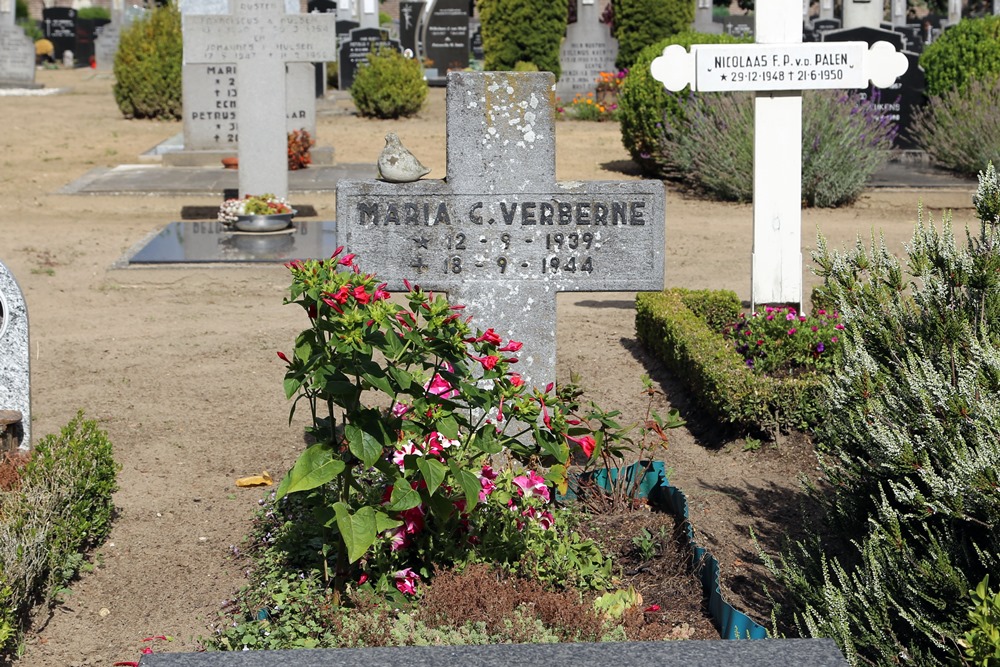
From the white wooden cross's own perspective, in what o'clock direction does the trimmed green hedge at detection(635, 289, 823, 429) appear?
The trimmed green hedge is roughly at 12 o'clock from the white wooden cross.

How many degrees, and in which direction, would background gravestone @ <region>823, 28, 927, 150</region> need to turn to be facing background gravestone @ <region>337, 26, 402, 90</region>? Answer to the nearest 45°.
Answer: approximately 135° to its right

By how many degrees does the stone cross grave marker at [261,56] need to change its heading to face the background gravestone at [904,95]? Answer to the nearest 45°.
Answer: approximately 135° to its left

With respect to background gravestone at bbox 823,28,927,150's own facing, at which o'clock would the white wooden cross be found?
The white wooden cross is roughly at 12 o'clock from the background gravestone.

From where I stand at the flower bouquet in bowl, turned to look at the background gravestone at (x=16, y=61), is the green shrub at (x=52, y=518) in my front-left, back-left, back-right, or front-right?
back-left

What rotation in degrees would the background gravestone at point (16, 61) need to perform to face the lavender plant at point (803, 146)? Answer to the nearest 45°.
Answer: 0° — it already faces it

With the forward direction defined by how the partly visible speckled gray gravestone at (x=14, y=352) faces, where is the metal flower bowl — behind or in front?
behind

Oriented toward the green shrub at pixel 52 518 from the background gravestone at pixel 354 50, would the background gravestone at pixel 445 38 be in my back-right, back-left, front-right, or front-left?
back-left

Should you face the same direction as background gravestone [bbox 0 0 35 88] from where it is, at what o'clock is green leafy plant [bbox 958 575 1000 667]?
The green leafy plant is roughly at 12 o'clock from the background gravestone.

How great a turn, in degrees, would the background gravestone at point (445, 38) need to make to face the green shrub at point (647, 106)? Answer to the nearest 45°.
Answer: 0° — it already faces it
